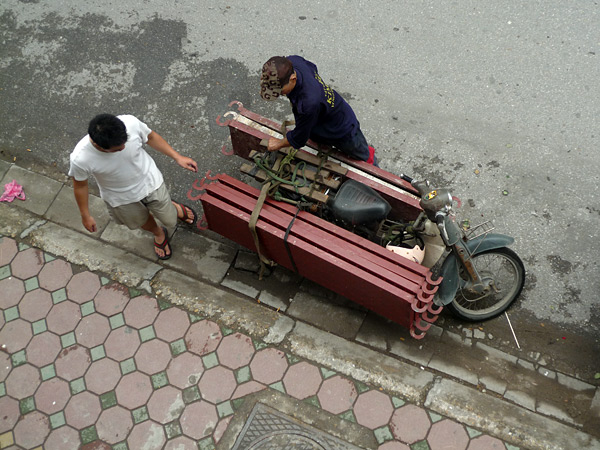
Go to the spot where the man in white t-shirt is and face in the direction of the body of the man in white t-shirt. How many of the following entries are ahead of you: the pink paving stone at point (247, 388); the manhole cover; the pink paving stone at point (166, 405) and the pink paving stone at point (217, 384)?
4

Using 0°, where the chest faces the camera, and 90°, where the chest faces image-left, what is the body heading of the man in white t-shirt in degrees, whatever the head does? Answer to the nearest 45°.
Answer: approximately 315°

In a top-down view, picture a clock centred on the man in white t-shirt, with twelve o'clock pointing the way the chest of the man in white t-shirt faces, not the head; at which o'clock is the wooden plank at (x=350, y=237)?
The wooden plank is roughly at 11 o'clock from the man in white t-shirt.

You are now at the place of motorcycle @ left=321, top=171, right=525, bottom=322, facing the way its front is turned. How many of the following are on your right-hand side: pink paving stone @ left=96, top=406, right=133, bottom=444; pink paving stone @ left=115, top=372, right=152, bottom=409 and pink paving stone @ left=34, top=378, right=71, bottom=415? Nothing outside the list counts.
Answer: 3

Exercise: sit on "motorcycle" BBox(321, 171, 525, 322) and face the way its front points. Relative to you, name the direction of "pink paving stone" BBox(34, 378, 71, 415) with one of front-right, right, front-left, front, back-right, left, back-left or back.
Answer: right

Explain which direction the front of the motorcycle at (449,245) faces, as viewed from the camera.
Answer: facing the viewer and to the right of the viewer

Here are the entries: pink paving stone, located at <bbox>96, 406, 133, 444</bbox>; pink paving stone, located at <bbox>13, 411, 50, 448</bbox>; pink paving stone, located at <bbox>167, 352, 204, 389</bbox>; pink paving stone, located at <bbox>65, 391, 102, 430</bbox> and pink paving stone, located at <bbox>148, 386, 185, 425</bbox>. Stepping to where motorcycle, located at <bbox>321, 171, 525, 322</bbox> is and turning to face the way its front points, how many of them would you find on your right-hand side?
5

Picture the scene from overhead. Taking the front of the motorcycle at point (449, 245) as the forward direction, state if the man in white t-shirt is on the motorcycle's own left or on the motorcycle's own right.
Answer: on the motorcycle's own right

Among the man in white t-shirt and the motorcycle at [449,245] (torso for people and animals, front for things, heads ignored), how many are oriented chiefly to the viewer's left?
0

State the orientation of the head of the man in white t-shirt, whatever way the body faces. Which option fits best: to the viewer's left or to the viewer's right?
to the viewer's right

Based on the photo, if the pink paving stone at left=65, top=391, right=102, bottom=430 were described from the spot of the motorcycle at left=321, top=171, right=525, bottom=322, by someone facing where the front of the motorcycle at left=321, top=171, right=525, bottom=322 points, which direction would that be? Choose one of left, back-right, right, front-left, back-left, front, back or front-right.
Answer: right

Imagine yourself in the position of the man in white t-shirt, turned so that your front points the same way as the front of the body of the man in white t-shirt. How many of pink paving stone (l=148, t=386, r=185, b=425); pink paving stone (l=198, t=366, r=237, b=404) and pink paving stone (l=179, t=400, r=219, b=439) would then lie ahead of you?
3

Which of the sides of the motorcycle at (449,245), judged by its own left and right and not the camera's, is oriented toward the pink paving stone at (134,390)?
right
